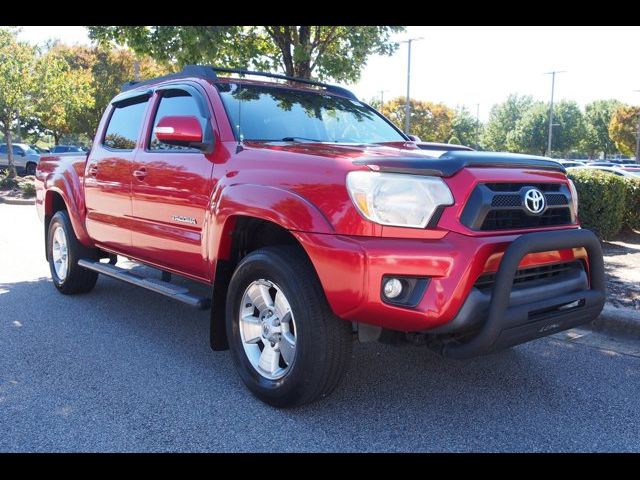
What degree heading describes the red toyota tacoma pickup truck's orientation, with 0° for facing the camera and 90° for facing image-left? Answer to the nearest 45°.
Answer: approximately 315°

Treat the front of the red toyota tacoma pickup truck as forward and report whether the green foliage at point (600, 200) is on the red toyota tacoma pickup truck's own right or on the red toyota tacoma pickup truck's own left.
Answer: on the red toyota tacoma pickup truck's own left

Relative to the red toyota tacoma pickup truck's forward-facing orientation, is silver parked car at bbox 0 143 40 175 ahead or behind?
behind

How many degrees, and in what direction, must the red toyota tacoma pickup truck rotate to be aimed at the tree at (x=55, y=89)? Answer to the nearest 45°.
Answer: approximately 180°

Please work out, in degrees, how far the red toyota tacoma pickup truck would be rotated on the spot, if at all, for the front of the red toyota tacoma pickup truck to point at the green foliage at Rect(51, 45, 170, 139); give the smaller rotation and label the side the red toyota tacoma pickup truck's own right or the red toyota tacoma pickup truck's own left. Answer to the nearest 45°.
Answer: approximately 135° to the red toyota tacoma pickup truck's own left

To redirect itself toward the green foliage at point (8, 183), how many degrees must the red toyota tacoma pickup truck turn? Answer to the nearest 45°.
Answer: approximately 180°
